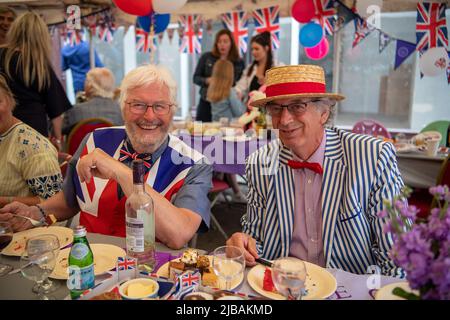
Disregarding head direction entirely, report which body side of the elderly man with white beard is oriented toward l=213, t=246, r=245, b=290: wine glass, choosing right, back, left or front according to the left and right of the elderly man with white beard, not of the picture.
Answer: front

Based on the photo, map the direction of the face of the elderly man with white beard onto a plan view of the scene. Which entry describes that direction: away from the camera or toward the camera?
toward the camera

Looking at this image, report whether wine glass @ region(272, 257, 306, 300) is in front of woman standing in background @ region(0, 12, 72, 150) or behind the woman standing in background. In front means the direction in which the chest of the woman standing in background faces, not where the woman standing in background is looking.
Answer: behind

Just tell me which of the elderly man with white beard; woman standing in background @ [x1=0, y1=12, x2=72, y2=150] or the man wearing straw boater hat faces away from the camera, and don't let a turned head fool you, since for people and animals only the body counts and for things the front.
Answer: the woman standing in background

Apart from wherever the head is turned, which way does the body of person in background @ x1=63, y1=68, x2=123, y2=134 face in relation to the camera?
away from the camera

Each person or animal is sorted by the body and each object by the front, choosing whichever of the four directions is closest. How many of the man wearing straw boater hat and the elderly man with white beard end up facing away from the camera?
0

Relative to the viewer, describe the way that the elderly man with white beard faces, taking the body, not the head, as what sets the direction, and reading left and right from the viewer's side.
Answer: facing the viewer

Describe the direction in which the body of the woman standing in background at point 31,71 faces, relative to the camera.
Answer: away from the camera

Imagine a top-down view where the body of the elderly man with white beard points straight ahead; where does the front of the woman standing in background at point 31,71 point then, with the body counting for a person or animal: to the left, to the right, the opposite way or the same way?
the opposite way

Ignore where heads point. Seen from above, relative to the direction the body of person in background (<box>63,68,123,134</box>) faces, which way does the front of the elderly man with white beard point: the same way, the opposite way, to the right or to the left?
the opposite way

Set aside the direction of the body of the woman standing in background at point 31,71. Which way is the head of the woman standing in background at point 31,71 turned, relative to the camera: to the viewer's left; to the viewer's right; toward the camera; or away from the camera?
away from the camera

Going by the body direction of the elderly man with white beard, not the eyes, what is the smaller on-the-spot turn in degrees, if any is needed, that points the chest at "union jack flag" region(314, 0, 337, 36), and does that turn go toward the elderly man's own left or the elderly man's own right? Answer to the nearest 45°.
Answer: approximately 135° to the elderly man's own left

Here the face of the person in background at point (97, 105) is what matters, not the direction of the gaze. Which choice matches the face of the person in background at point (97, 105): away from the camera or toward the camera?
away from the camera

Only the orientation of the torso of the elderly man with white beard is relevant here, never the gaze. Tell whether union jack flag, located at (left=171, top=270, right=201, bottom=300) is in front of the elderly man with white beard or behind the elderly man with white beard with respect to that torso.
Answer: in front

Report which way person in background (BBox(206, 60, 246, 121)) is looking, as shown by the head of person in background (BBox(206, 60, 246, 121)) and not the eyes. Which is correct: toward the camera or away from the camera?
away from the camera

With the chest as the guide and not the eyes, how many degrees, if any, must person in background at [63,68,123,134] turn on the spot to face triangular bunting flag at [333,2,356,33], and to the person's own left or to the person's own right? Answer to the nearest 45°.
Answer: approximately 90° to the person's own right

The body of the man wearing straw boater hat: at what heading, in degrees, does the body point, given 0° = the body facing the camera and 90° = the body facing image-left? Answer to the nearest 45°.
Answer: approximately 45°
